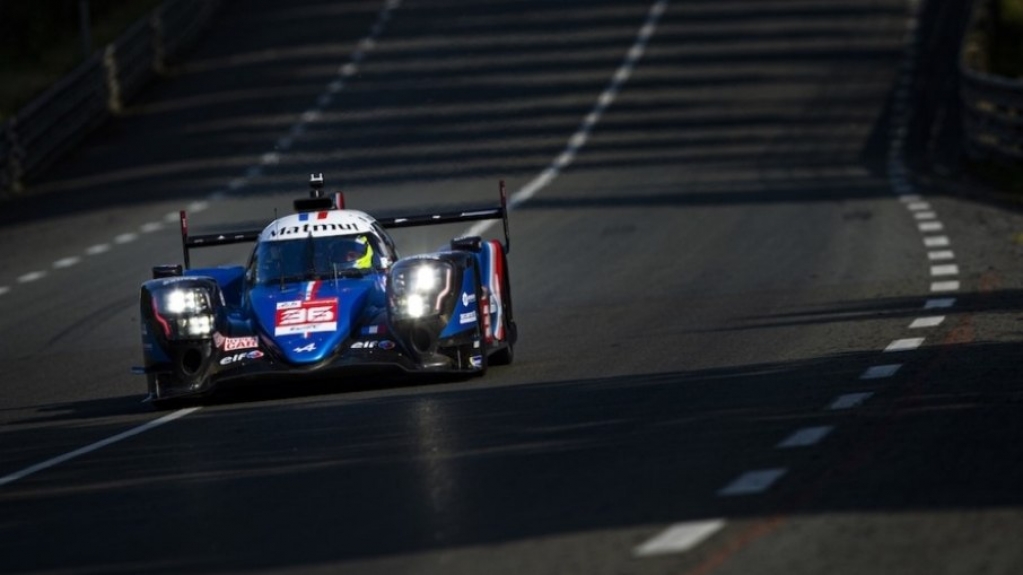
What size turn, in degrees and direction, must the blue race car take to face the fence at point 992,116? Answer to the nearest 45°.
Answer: approximately 135° to its left

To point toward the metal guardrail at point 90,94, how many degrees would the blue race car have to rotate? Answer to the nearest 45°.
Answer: approximately 180°

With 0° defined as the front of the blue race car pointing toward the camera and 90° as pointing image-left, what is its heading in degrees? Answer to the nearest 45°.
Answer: approximately 0°
